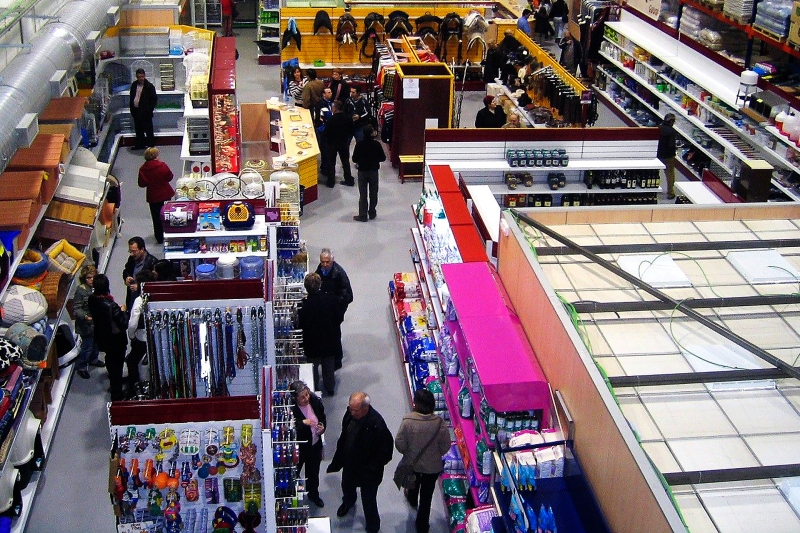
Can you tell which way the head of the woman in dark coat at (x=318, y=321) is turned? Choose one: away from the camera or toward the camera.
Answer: away from the camera

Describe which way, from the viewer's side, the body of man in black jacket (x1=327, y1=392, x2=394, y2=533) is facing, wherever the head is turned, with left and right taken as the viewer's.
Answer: facing the viewer and to the left of the viewer

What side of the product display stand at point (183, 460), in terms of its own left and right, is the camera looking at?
front

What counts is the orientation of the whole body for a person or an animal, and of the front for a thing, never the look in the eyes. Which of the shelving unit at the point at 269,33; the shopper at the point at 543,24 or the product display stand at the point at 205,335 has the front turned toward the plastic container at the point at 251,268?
the shelving unit

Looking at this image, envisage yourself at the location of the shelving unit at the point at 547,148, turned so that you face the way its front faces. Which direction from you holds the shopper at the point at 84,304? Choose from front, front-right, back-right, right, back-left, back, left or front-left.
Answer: front-right

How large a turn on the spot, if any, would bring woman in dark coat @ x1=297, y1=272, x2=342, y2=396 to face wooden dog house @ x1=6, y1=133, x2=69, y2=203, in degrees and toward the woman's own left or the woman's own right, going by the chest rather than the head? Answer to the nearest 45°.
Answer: approximately 45° to the woman's own left

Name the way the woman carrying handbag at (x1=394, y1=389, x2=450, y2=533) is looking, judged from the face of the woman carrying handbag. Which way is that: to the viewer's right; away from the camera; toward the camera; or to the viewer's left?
away from the camera

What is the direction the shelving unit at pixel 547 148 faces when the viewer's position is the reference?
facing the viewer

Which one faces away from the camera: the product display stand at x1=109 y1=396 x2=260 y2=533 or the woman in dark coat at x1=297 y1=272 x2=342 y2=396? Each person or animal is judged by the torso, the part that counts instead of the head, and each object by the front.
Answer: the woman in dark coat

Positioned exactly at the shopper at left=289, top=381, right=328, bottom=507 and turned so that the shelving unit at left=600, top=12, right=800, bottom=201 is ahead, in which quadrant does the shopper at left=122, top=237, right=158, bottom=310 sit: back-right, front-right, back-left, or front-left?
front-left

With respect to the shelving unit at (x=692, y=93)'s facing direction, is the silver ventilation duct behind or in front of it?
in front

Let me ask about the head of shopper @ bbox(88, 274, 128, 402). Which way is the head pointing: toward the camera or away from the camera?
away from the camera

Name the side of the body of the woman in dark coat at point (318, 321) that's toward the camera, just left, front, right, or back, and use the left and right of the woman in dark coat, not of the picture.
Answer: back

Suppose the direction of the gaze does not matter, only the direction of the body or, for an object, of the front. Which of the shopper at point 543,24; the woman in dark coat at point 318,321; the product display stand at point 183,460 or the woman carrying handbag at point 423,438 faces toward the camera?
the product display stand
